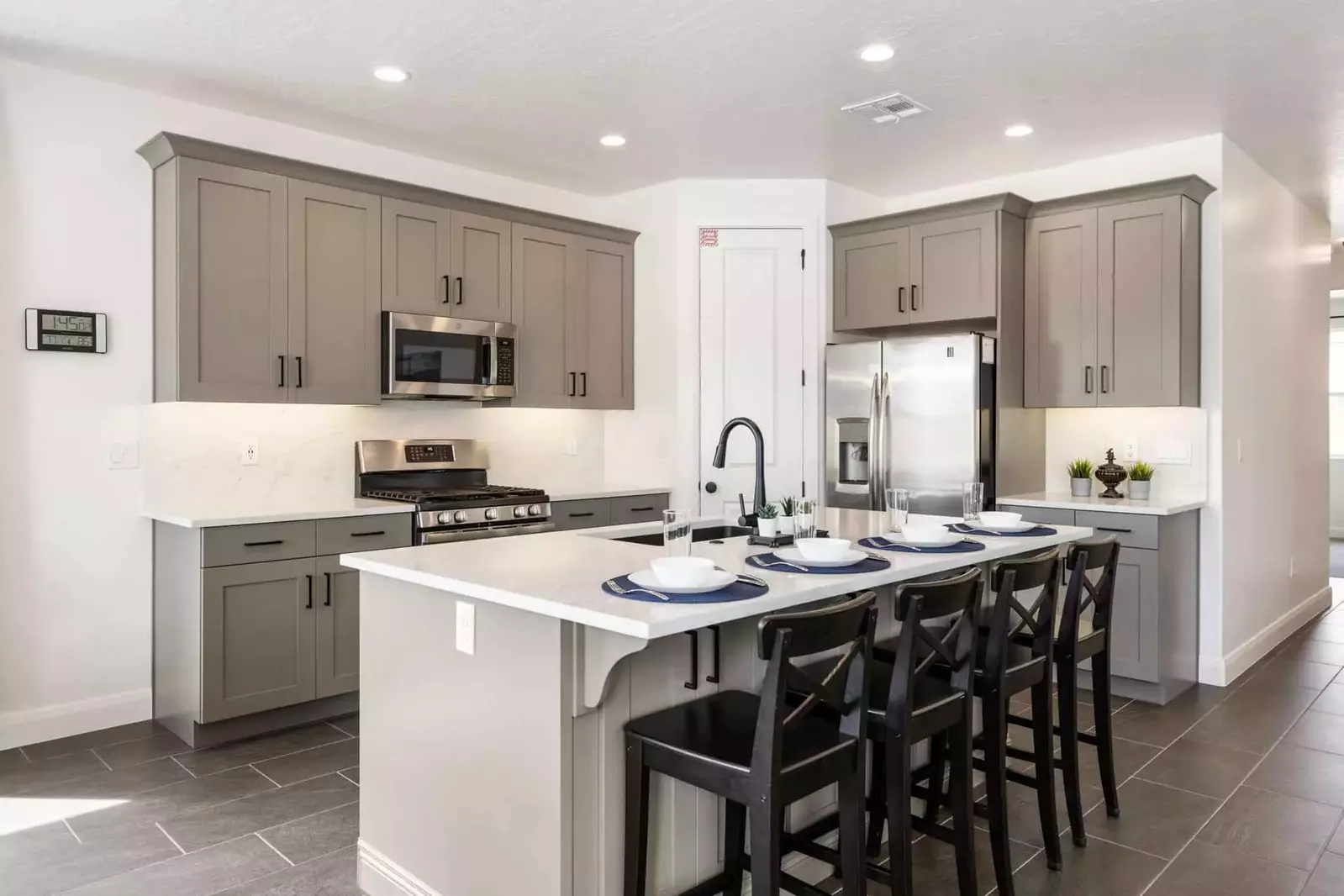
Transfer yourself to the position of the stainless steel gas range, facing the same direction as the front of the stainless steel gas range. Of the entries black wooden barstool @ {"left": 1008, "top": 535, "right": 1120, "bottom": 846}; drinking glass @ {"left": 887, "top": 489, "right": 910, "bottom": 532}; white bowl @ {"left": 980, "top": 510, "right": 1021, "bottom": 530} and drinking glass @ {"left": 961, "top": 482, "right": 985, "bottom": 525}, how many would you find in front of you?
4

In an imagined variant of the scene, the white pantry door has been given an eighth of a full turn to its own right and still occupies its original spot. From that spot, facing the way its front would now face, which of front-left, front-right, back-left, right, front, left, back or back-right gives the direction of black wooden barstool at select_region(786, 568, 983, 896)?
front-left

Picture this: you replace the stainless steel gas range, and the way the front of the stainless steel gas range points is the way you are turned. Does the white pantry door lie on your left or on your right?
on your left

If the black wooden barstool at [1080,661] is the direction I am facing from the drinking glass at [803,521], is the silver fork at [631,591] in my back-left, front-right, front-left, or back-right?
back-right

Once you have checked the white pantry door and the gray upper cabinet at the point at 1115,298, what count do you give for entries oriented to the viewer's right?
0

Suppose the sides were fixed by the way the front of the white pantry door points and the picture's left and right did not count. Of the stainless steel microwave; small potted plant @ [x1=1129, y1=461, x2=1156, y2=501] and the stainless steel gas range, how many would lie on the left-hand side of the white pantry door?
1

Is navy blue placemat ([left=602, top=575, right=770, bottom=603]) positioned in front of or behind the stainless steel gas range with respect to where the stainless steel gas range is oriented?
in front

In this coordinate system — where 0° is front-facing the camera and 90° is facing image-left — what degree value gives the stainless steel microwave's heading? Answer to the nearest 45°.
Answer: approximately 315°

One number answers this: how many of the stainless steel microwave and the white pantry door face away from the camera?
0

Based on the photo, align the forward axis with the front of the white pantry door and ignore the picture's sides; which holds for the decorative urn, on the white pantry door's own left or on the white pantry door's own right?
on the white pantry door's own left

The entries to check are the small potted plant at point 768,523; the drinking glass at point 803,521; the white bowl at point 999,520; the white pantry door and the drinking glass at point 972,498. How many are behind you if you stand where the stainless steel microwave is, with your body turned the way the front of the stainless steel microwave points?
0

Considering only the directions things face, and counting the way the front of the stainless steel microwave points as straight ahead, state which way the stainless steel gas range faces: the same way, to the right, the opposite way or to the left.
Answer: the same way

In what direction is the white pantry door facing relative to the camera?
toward the camera

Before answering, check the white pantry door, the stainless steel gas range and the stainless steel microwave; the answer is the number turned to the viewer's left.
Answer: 0

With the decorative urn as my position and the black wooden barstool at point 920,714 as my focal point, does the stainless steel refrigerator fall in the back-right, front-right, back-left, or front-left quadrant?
front-right

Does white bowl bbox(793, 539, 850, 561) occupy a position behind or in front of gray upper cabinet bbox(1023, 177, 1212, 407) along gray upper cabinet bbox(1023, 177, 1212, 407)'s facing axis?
in front

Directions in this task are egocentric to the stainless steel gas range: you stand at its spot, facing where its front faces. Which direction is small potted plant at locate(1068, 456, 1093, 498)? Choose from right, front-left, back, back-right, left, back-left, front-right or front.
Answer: front-left

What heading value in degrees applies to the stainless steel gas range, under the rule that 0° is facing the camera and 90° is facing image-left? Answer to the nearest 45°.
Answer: approximately 315°

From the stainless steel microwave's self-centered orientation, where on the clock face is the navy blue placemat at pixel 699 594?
The navy blue placemat is roughly at 1 o'clock from the stainless steel microwave.
